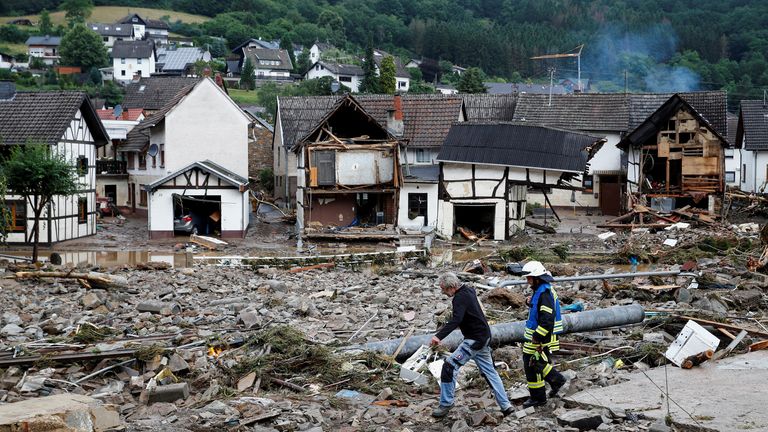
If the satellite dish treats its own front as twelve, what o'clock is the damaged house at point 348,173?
The damaged house is roughly at 9 o'clock from the satellite dish.

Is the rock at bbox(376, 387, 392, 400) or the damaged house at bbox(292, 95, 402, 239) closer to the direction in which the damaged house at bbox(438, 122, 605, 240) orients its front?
the rock

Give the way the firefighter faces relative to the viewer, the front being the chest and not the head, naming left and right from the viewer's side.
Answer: facing to the left of the viewer

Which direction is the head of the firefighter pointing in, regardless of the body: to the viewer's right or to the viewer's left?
to the viewer's left

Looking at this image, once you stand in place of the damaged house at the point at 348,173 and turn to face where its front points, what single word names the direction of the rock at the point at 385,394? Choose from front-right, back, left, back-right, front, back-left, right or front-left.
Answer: front

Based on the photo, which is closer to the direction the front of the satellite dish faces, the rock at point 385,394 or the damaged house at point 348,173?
the rock

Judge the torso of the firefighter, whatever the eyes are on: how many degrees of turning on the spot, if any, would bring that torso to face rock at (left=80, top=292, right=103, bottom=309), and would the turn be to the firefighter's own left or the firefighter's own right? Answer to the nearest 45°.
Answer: approximately 45° to the firefighter's own right

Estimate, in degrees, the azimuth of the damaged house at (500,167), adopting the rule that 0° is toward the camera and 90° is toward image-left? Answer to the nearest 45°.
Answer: approximately 0°

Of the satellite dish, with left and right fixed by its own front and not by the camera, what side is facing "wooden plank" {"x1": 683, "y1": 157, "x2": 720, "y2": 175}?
left

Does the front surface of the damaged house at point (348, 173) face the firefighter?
yes

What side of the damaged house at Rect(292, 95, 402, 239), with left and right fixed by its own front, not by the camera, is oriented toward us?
front

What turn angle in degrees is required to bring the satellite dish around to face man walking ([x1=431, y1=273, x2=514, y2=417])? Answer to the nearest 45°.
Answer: approximately 45° to its left

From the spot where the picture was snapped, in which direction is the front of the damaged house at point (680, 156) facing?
facing the viewer

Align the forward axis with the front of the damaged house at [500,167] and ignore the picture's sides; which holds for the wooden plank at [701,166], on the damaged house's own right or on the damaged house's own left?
on the damaged house's own left
